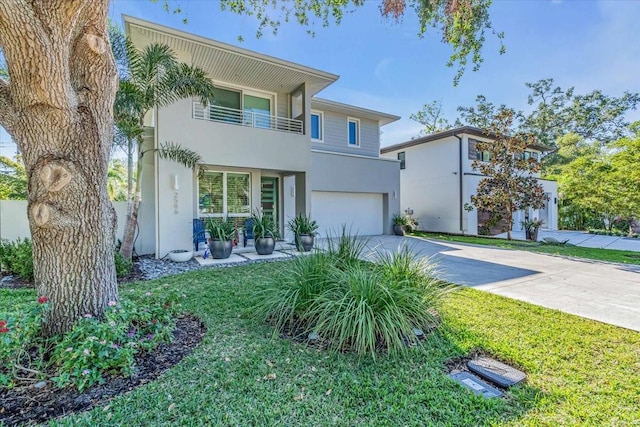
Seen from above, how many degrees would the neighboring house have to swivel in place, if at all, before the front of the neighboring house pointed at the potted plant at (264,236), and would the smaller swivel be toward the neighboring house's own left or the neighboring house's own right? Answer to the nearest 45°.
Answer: approximately 45° to the neighboring house's own right

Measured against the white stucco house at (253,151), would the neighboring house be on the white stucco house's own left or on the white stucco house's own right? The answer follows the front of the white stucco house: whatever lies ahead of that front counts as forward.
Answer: on the white stucco house's own left

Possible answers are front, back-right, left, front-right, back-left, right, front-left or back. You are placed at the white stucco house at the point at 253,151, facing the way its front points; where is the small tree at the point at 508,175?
front-left

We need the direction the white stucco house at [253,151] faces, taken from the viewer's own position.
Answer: facing the viewer and to the right of the viewer

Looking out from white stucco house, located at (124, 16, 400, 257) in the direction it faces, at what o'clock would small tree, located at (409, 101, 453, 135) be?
The small tree is roughly at 9 o'clock from the white stucco house.

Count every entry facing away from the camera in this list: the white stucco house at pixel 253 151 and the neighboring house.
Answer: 0

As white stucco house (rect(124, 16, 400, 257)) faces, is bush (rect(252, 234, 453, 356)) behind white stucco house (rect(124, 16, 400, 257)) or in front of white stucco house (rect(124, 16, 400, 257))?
in front

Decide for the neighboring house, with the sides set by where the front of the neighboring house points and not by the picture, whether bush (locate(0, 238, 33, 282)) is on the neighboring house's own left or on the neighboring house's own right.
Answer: on the neighboring house's own right

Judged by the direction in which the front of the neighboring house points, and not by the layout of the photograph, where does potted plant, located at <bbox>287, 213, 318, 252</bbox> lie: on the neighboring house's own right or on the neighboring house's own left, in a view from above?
on the neighboring house's own right

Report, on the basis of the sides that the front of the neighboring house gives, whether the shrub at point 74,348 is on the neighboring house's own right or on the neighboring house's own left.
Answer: on the neighboring house's own right

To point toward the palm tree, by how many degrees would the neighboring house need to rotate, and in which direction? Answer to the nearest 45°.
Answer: approximately 90° to its right

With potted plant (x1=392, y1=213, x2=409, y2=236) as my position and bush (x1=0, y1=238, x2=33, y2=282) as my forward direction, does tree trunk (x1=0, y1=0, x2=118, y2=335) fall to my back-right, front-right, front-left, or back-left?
front-left
